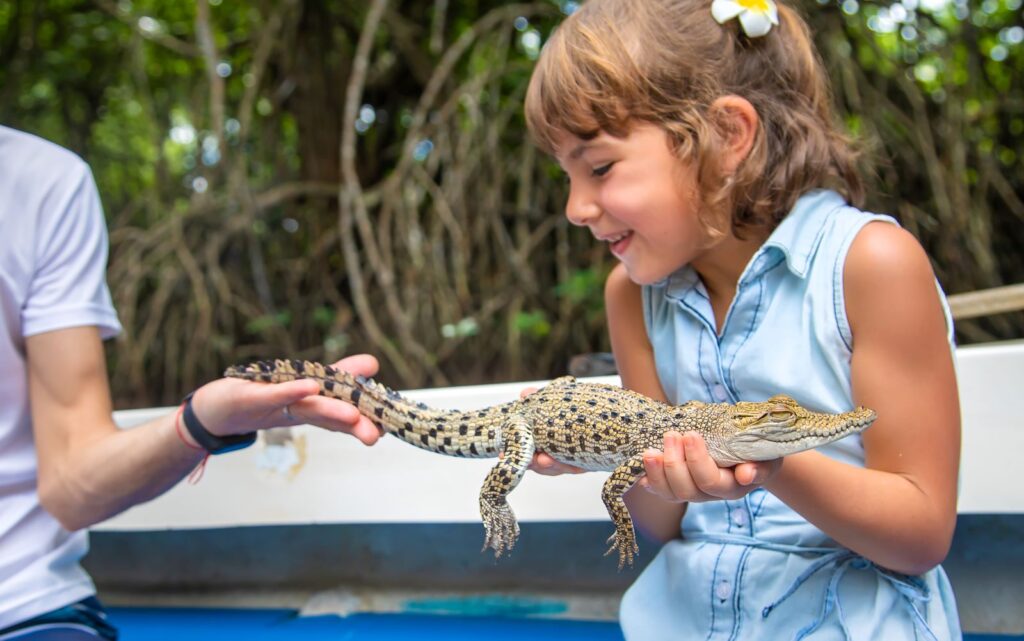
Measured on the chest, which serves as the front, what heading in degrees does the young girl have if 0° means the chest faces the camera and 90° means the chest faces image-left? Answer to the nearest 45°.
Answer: approximately 45°
